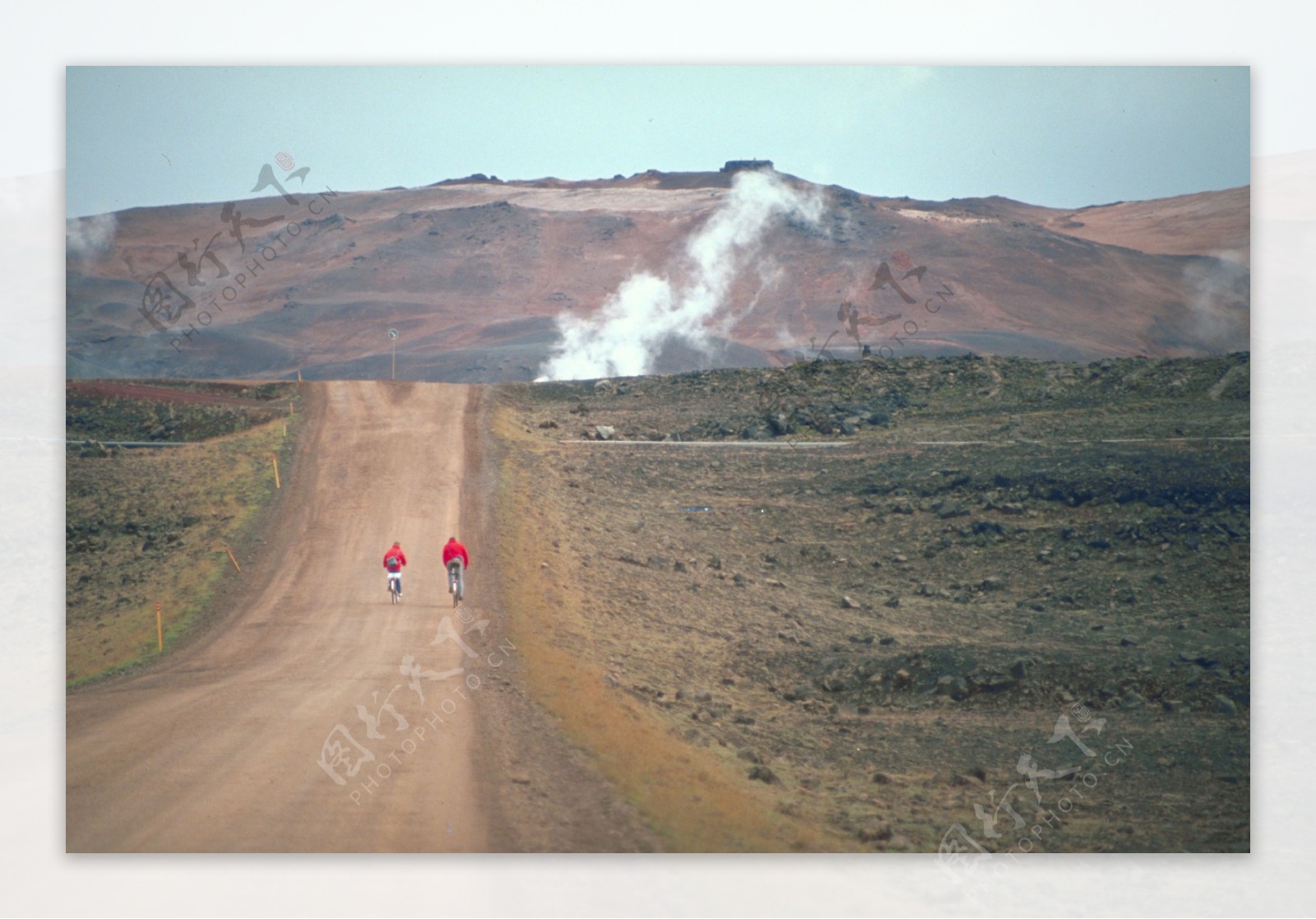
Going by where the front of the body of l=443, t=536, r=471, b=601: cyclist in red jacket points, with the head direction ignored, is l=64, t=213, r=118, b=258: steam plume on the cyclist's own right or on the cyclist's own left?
on the cyclist's own left

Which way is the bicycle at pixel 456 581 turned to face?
away from the camera

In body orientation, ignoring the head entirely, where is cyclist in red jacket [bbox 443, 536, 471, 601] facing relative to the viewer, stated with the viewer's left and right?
facing away from the viewer

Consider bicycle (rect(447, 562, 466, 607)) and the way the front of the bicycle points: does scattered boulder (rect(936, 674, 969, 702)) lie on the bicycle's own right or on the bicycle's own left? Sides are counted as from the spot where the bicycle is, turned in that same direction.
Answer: on the bicycle's own right

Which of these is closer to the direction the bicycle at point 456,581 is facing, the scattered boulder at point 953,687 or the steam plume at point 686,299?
the steam plume
